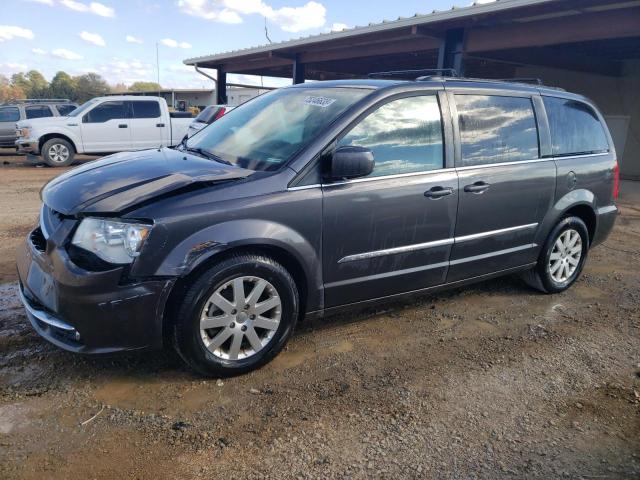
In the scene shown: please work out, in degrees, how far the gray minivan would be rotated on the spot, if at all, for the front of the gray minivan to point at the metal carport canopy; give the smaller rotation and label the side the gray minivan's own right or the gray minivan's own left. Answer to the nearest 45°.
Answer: approximately 180°

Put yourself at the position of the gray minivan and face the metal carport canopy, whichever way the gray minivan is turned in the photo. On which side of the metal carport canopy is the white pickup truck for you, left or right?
left

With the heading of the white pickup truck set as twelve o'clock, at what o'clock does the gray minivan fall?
The gray minivan is roughly at 9 o'clock from the white pickup truck.

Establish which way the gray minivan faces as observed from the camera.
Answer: facing the viewer and to the left of the viewer

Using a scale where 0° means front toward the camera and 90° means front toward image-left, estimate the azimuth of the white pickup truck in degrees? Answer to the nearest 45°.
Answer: approximately 90°

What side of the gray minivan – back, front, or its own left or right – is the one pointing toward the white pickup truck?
right

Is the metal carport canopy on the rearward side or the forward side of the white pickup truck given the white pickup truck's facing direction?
on the rearward side

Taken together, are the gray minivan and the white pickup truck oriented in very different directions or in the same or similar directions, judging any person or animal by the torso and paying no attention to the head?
same or similar directions

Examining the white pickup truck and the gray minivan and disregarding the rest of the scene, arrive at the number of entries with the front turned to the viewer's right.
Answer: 0
